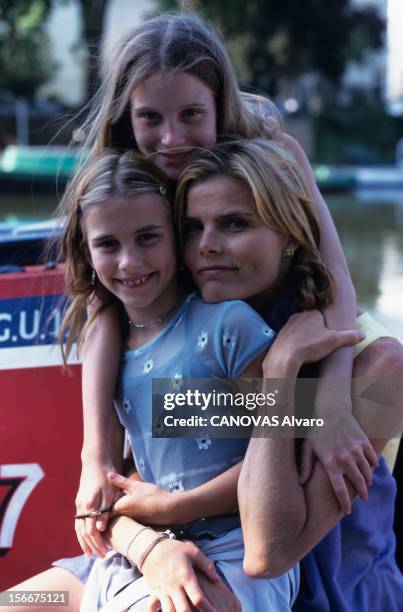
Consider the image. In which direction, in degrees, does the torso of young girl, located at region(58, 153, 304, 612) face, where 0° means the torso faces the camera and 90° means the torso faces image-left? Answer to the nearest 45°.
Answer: approximately 45°

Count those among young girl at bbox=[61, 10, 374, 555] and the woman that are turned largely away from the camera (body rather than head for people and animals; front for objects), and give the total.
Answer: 0

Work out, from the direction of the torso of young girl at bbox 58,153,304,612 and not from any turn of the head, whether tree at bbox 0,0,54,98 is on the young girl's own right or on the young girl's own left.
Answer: on the young girl's own right

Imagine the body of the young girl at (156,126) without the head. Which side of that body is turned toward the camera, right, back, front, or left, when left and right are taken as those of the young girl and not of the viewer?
front

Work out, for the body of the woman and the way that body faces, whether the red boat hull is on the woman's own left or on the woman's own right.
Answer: on the woman's own right
